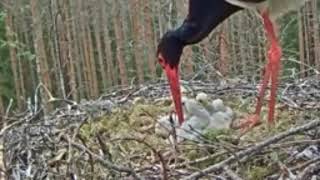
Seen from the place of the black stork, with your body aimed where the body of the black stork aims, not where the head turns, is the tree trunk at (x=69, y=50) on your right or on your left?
on your right

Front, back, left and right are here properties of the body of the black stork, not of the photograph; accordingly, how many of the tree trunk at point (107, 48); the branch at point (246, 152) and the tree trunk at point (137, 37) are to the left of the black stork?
1

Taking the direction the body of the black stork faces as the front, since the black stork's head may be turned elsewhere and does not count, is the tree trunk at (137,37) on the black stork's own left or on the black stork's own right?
on the black stork's own right

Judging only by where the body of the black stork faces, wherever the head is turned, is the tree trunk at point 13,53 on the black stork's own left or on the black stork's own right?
on the black stork's own right

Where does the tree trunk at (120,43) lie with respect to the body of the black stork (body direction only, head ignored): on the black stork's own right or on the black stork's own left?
on the black stork's own right

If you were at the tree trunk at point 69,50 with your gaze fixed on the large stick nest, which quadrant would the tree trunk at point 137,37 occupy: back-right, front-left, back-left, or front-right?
front-left

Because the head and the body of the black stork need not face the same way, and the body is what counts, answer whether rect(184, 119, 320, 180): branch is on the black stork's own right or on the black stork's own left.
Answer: on the black stork's own left

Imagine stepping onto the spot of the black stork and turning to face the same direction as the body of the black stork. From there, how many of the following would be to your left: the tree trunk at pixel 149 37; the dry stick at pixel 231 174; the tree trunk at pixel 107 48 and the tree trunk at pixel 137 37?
1

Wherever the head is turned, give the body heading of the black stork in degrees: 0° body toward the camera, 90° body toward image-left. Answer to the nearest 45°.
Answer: approximately 90°

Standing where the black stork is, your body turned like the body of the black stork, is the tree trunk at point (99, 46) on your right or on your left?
on your right
